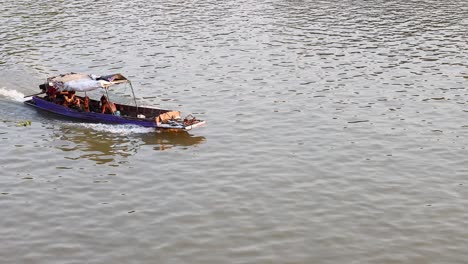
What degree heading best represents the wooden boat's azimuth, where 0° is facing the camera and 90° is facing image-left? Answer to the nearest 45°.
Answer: approximately 315°
